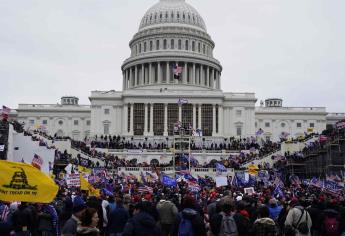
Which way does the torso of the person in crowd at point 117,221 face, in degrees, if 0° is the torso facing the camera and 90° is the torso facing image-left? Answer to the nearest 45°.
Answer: approximately 180°

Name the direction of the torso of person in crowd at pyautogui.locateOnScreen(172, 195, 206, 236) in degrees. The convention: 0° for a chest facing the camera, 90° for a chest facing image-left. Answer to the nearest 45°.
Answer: approximately 180°

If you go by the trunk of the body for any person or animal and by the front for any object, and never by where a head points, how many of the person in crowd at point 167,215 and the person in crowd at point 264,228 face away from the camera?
2

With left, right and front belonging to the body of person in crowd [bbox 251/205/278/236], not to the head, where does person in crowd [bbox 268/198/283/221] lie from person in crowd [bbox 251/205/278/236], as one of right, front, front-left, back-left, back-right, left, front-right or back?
front

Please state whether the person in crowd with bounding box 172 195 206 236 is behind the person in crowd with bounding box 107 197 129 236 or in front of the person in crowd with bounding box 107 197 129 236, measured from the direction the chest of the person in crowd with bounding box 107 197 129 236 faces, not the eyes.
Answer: behind

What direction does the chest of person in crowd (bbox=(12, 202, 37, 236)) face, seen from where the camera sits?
away from the camera

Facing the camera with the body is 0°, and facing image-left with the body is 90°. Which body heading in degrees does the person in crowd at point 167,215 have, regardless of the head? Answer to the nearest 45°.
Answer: approximately 180°

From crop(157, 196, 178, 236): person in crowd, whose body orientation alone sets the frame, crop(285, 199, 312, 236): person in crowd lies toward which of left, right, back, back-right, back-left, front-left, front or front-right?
right

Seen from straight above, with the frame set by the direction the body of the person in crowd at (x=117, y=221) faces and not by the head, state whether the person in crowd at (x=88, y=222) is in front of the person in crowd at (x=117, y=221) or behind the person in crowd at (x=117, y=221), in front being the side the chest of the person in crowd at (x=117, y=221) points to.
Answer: behind

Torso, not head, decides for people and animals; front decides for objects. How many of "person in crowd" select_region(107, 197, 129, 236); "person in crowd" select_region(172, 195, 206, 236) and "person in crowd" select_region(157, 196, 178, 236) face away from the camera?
3

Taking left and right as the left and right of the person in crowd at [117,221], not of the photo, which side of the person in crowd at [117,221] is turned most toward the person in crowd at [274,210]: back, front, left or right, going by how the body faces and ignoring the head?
right
